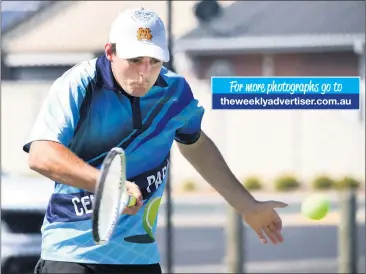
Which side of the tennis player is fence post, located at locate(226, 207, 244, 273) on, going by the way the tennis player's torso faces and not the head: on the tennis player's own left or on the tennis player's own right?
on the tennis player's own left

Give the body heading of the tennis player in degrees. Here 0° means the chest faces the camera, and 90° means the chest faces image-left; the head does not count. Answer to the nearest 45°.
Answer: approximately 315°

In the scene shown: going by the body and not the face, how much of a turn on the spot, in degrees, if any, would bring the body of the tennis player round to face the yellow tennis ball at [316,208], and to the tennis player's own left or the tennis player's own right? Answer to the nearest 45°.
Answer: approximately 90° to the tennis player's own left

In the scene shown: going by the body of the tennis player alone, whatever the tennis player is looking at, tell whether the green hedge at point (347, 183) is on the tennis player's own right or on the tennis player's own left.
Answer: on the tennis player's own left
